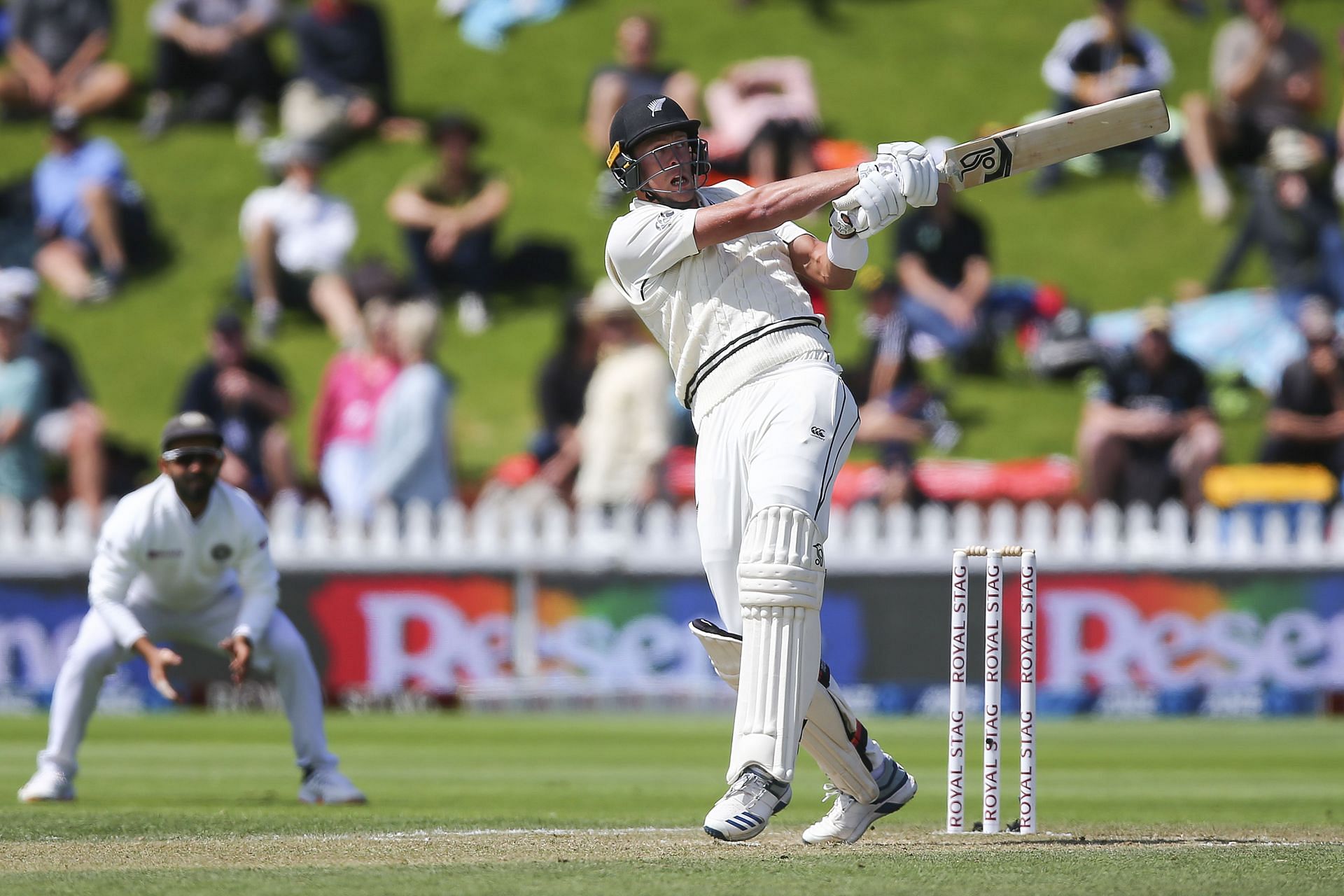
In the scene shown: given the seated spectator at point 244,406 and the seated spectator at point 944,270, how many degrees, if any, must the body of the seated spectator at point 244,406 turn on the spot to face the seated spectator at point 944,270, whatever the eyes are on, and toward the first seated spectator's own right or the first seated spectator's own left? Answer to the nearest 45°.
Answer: approximately 90° to the first seated spectator's own left

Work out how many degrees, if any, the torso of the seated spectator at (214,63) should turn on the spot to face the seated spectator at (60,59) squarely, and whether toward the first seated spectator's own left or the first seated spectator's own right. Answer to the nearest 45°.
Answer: approximately 90° to the first seated spectator's own right

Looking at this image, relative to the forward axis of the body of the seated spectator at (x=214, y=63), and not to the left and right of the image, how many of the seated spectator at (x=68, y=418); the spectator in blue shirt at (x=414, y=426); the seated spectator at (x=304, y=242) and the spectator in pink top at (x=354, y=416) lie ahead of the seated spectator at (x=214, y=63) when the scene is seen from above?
4

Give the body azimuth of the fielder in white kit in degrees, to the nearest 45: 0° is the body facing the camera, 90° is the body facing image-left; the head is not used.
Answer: approximately 0°

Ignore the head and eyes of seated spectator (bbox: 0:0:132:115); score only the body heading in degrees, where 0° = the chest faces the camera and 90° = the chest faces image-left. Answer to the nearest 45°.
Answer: approximately 0°
